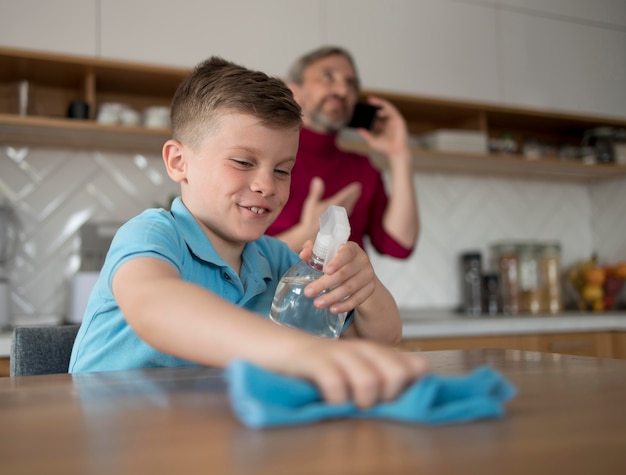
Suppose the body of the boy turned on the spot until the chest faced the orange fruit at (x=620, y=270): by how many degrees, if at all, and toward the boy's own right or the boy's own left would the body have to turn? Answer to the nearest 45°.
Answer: approximately 90° to the boy's own left

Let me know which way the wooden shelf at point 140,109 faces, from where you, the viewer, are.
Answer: facing the viewer

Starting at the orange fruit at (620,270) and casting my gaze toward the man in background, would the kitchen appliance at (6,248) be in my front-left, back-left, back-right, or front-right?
front-right

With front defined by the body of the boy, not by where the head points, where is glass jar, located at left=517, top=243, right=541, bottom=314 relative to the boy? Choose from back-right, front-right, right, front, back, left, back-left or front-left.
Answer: left

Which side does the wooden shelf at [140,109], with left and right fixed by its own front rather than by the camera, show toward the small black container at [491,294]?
left

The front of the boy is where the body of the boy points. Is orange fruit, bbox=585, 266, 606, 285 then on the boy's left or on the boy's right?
on the boy's left

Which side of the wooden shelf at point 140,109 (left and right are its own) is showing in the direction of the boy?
front

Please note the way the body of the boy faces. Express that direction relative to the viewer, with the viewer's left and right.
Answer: facing the viewer and to the right of the viewer

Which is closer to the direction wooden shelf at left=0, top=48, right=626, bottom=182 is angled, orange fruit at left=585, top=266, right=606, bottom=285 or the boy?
the boy

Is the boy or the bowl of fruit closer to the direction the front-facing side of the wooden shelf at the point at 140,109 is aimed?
the boy

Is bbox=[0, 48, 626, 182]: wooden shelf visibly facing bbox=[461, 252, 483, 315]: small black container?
no

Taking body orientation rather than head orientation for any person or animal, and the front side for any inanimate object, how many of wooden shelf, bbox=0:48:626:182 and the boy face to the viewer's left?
0

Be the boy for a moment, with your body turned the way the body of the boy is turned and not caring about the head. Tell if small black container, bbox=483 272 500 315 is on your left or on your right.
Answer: on your left

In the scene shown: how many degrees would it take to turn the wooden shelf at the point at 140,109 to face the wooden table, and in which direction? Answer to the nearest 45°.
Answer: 0° — it already faces it

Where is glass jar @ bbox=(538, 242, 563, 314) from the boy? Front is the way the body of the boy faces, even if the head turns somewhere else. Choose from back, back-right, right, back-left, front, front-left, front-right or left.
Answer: left

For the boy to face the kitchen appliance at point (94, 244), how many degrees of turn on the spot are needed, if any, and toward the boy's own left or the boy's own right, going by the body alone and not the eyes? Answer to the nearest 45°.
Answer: approximately 135° to the boy's own left

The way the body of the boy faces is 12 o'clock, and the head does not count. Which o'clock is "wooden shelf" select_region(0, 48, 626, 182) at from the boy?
The wooden shelf is roughly at 7 o'clock from the boy.

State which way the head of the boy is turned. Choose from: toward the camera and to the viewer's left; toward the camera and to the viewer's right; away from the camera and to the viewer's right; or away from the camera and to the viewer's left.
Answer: toward the camera and to the viewer's right
